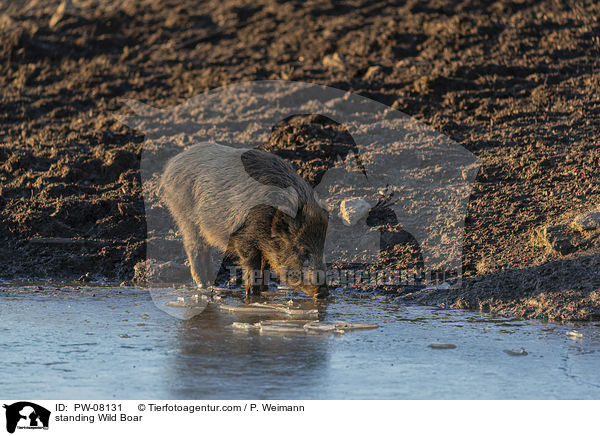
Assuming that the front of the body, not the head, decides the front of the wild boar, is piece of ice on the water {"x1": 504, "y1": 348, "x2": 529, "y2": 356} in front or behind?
in front

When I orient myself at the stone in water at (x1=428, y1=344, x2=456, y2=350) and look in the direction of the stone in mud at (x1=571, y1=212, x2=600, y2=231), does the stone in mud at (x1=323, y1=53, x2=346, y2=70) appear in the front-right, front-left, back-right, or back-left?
front-left

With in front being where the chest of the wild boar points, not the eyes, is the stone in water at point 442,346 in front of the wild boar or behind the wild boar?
in front

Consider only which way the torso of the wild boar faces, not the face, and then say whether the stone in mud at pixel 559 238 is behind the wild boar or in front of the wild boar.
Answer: in front

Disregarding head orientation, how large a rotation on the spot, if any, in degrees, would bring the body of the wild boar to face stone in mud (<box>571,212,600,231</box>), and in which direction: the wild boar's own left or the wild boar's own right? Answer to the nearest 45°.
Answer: approximately 45° to the wild boar's own left

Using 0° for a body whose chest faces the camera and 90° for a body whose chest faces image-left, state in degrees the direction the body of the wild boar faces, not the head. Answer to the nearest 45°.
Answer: approximately 315°

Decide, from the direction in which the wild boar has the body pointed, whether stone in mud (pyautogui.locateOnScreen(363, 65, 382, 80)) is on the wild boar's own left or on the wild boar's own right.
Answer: on the wild boar's own left

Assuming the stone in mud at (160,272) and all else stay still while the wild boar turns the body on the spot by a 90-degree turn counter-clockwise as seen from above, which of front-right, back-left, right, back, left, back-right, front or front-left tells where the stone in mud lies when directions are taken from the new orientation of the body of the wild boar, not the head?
left
